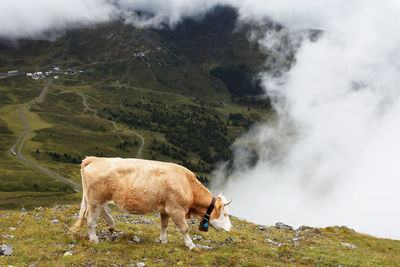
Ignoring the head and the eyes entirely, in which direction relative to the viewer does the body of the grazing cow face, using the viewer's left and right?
facing to the right of the viewer
